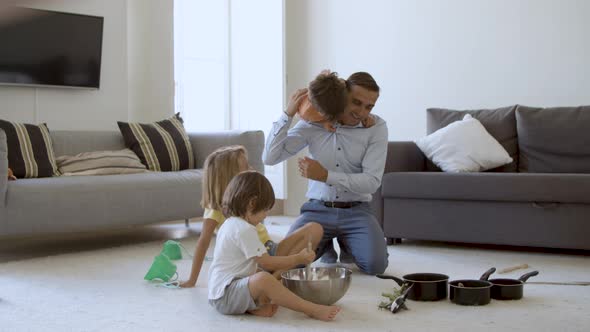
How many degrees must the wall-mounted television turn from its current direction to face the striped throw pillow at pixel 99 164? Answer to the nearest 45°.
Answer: approximately 45° to its left

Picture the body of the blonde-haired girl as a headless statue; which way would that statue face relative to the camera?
to the viewer's right

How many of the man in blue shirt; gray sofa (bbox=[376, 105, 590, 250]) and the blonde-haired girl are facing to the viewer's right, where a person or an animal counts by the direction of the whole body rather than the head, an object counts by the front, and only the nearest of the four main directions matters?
1

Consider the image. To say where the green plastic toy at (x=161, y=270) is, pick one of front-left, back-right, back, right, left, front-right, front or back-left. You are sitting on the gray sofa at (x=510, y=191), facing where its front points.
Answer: front-right

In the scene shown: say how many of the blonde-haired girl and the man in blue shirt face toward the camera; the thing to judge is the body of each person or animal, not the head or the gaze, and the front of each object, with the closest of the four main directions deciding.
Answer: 1

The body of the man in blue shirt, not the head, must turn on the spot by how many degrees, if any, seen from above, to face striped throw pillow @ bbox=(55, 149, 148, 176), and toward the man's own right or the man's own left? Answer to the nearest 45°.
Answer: approximately 135° to the man's own right

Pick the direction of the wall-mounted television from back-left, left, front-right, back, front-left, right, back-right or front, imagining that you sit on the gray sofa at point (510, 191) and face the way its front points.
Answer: right

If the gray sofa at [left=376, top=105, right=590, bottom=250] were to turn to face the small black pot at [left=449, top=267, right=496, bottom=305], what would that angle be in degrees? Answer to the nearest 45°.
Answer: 0° — it already faces it

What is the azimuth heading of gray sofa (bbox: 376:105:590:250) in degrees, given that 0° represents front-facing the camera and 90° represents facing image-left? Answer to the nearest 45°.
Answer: approximately 0°
